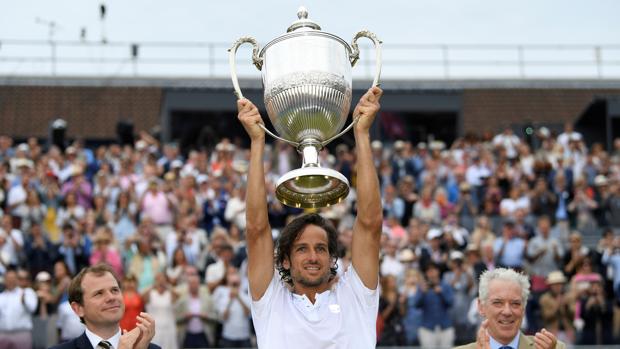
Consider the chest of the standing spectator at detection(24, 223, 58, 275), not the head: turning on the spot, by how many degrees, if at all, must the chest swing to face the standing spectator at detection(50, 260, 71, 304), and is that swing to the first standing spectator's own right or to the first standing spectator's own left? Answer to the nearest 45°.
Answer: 0° — they already face them

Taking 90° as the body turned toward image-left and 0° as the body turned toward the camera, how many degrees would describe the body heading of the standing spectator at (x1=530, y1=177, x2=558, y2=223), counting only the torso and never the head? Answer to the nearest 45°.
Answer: approximately 0°

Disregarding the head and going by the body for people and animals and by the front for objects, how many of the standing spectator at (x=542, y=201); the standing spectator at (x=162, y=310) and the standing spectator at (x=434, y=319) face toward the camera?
3

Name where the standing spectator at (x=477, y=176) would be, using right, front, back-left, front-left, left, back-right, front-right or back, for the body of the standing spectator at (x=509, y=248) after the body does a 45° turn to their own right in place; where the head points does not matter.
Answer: back-right

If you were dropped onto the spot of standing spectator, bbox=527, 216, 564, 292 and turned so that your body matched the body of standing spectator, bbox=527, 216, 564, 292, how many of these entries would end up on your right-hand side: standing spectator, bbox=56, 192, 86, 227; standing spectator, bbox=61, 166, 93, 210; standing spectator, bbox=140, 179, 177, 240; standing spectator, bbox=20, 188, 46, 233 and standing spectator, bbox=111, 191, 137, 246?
5

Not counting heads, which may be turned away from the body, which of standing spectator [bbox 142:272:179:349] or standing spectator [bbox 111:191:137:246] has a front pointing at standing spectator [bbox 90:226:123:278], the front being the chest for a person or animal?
standing spectator [bbox 111:191:137:246]

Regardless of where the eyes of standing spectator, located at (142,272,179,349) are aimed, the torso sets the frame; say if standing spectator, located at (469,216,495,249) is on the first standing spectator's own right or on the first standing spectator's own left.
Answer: on the first standing spectator's own left

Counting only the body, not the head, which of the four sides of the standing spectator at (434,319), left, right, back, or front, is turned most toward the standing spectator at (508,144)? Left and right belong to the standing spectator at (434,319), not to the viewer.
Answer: back

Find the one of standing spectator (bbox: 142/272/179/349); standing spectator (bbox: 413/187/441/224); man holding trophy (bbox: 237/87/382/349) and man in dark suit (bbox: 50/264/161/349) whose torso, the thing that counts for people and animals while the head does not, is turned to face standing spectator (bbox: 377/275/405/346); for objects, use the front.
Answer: standing spectator (bbox: 413/187/441/224)

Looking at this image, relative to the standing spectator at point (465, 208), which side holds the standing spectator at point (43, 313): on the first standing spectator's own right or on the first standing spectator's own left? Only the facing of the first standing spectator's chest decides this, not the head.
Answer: on the first standing spectator's own right

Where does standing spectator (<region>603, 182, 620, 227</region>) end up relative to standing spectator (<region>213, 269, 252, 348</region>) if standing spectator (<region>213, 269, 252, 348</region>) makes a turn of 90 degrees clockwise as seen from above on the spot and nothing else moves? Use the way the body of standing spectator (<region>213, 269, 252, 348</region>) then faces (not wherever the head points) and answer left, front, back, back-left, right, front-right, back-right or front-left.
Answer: back-right

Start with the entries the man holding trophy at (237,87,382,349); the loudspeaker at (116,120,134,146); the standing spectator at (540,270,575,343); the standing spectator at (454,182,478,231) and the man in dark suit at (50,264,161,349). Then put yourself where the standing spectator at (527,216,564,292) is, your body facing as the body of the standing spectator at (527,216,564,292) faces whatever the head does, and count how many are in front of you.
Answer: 3

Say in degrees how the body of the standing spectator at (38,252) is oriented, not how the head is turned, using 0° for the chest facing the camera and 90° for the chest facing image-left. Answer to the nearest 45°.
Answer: approximately 0°

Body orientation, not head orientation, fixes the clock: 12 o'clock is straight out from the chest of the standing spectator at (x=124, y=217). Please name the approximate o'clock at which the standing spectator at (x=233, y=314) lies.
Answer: the standing spectator at (x=233, y=314) is roughly at 11 o'clock from the standing spectator at (x=124, y=217).

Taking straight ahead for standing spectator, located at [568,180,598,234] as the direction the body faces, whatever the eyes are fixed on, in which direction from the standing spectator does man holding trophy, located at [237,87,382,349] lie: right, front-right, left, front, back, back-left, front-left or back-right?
front

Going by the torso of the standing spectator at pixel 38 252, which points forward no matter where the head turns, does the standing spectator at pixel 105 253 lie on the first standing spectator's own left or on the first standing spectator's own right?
on the first standing spectator's own left

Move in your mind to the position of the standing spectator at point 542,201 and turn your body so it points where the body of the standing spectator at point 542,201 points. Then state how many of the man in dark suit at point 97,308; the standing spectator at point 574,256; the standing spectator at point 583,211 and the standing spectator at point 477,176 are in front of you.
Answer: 2
